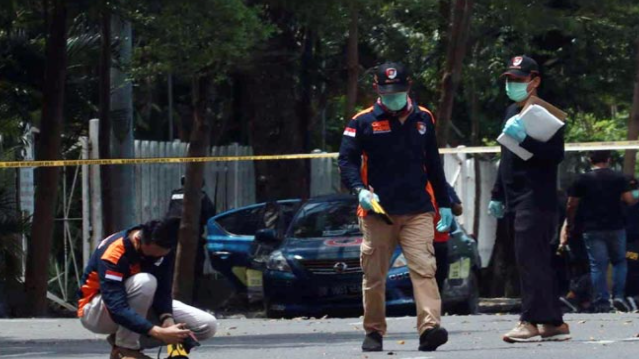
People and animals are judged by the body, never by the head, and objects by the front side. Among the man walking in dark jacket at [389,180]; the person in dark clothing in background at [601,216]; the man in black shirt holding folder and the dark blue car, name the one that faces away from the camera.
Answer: the person in dark clothing in background

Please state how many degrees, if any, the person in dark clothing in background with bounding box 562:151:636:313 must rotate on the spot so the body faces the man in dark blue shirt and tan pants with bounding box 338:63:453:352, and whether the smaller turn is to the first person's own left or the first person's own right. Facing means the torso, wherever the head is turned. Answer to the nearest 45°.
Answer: approximately 180°

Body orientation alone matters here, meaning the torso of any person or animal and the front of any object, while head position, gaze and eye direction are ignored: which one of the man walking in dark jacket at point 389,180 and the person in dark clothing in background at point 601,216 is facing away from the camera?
the person in dark clothing in background

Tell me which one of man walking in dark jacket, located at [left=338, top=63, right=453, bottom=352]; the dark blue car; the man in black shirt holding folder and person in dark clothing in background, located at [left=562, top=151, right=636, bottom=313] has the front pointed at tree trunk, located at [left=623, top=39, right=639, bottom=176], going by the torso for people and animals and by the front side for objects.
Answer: the person in dark clothing in background

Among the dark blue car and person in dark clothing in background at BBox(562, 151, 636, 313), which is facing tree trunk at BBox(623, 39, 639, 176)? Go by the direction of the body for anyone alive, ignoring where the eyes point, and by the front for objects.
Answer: the person in dark clothing in background

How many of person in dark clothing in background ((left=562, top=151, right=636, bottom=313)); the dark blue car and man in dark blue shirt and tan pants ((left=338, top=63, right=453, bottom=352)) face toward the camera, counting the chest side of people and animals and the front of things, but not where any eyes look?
2

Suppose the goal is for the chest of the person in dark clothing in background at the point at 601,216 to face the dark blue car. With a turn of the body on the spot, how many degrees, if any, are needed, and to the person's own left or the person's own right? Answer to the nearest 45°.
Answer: approximately 90° to the person's own left

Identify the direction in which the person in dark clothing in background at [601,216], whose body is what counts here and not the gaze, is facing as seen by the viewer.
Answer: away from the camera

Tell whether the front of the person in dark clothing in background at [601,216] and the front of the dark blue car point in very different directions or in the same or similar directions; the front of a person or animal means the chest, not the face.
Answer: very different directions

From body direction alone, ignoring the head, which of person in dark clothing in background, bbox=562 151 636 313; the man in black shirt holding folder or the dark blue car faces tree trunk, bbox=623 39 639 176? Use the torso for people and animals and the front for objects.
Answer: the person in dark clothing in background

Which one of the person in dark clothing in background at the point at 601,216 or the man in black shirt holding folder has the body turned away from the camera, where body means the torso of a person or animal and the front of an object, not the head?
the person in dark clothing in background
